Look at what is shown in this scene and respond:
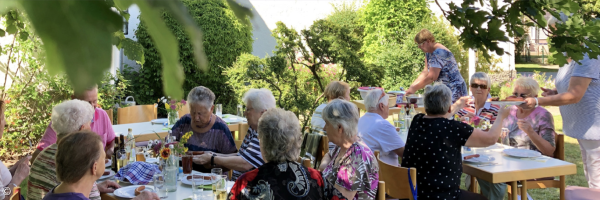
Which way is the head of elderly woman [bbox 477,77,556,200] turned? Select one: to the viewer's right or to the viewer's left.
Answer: to the viewer's left

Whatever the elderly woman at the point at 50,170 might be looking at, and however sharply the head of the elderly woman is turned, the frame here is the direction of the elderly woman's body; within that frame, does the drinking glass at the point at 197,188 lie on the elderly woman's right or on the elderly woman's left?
on the elderly woman's right

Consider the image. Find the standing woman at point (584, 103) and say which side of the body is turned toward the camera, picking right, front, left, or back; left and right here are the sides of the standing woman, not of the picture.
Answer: left

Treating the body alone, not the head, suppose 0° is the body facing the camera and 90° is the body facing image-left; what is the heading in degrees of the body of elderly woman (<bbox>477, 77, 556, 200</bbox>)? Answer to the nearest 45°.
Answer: approximately 45°

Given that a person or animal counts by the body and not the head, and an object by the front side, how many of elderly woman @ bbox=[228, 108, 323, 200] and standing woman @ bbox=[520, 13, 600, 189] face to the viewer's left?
1

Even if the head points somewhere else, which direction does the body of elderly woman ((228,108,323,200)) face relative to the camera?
away from the camera

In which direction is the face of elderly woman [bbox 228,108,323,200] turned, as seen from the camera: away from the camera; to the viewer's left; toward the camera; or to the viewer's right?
away from the camera

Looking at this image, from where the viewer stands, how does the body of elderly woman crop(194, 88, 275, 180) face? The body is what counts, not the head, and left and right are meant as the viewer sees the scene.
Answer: facing to the left of the viewer
